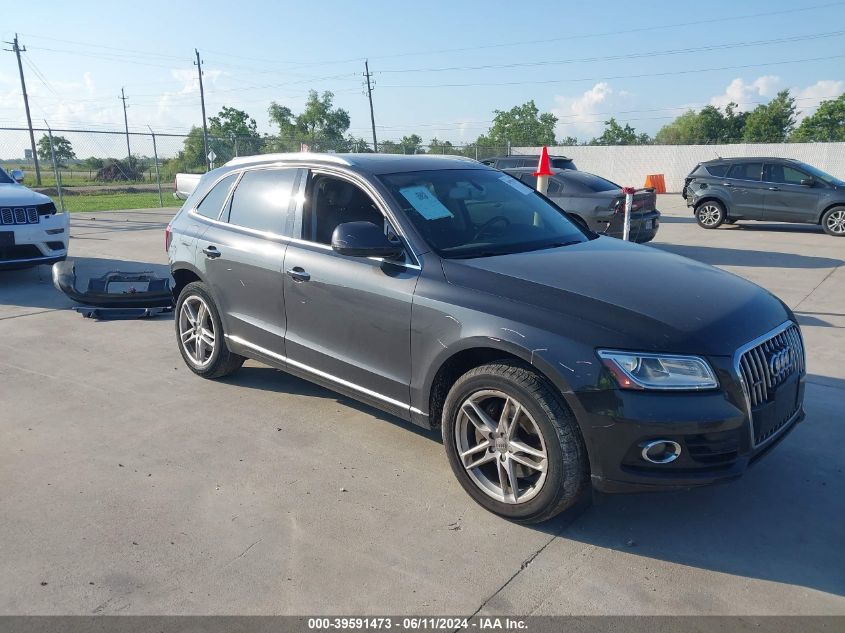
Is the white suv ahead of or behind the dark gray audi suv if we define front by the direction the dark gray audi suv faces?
behind

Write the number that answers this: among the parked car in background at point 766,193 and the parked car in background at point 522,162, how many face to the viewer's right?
1

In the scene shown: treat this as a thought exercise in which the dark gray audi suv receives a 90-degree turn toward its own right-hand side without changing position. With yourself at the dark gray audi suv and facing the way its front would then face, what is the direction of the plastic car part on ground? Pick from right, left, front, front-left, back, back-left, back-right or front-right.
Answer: right

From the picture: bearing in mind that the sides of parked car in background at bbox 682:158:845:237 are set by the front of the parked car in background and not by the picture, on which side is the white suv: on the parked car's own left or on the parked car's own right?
on the parked car's own right

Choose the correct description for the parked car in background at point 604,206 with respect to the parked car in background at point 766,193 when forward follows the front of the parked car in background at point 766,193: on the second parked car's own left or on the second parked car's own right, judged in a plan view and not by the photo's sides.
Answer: on the second parked car's own right

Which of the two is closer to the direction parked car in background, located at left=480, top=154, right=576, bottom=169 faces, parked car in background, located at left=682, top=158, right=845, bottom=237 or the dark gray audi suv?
the dark gray audi suv

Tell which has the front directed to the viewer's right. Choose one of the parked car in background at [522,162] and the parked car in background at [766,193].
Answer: the parked car in background at [766,193]

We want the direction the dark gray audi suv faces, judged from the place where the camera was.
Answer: facing the viewer and to the right of the viewer

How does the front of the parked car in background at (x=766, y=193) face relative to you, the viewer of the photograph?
facing to the right of the viewer

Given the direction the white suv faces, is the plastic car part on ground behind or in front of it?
in front

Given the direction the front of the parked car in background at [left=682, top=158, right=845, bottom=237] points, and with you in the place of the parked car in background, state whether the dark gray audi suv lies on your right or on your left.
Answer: on your right
